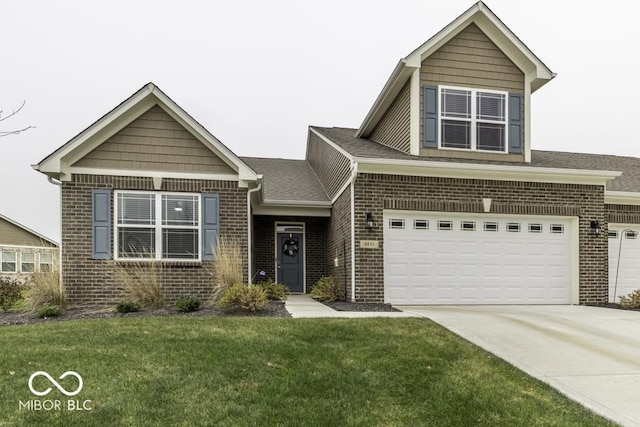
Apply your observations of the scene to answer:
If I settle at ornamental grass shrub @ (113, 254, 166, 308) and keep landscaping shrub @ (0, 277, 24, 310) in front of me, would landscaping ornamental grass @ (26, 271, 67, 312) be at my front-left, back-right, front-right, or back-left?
front-left

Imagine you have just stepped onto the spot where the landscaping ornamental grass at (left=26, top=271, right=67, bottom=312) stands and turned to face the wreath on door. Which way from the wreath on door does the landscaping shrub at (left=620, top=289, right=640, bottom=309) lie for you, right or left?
right

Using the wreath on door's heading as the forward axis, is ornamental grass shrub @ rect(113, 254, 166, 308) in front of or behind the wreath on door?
in front

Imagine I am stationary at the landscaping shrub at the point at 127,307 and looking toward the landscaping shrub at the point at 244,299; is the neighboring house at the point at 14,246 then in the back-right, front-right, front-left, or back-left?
back-left

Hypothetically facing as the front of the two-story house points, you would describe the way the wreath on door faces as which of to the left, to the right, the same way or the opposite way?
the same way

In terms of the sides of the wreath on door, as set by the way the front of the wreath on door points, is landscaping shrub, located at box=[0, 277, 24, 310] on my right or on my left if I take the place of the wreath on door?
on my right

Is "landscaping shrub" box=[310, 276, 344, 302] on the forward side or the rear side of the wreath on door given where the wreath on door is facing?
on the forward side

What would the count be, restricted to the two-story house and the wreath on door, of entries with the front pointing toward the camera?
2

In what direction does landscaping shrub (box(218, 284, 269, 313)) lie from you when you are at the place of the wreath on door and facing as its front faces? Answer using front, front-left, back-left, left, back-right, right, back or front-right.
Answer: front

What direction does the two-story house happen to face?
toward the camera

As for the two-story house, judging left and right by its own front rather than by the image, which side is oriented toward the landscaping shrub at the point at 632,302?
left

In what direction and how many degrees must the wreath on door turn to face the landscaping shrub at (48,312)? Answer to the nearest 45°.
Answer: approximately 45° to its right

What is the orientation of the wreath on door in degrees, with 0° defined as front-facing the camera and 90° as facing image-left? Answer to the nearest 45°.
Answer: approximately 0°

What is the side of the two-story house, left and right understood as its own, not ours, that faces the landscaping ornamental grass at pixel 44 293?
right

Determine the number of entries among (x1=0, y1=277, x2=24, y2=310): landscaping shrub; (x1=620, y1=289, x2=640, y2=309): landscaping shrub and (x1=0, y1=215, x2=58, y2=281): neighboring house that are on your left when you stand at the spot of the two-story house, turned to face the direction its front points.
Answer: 1
